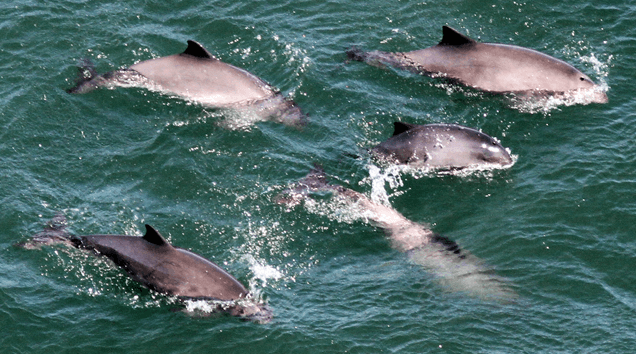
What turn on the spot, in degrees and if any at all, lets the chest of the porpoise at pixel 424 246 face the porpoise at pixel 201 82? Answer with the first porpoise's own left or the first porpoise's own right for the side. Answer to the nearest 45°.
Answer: approximately 180°

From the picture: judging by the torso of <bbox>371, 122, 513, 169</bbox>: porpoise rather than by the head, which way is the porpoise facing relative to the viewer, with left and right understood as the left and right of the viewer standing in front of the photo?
facing to the right of the viewer

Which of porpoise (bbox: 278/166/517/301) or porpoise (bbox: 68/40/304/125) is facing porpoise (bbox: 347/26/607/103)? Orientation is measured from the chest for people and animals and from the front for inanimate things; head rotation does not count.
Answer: porpoise (bbox: 68/40/304/125)

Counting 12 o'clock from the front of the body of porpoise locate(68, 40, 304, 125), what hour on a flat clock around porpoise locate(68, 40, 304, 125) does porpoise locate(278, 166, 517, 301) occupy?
porpoise locate(278, 166, 517, 301) is roughly at 2 o'clock from porpoise locate(68, 40, 304, 125).

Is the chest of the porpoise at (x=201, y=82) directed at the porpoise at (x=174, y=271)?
no

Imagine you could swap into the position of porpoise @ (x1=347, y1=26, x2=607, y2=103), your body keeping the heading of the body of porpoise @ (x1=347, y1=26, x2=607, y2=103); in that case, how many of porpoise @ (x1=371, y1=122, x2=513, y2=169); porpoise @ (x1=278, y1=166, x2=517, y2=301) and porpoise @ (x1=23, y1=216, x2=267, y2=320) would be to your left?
0

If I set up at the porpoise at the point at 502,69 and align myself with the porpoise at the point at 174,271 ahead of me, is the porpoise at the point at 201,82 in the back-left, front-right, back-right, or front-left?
front-right

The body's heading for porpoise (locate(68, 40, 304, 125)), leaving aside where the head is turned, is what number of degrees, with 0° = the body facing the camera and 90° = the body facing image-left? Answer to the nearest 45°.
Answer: approximately 270°

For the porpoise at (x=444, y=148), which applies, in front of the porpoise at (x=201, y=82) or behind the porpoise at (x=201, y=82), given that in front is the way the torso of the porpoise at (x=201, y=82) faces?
in front

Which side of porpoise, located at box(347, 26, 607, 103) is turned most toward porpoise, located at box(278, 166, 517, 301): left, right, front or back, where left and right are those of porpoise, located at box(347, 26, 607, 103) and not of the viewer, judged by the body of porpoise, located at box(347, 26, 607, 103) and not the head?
right

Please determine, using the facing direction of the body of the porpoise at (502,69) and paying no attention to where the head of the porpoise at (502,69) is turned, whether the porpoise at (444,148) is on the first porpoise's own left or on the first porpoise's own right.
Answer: on the first porpoise's own right

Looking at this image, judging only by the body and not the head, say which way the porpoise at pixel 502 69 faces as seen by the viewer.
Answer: to the viewer's right

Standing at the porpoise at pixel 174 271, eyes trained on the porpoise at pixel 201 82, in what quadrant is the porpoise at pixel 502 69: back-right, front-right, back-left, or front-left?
front-right

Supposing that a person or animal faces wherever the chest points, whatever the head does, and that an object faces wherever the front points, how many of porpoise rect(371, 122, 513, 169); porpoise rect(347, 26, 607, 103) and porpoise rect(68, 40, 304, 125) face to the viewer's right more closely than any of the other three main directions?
3

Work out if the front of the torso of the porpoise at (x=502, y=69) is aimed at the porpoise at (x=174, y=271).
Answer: no

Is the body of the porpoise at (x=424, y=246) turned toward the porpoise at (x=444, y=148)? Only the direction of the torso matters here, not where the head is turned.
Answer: no
